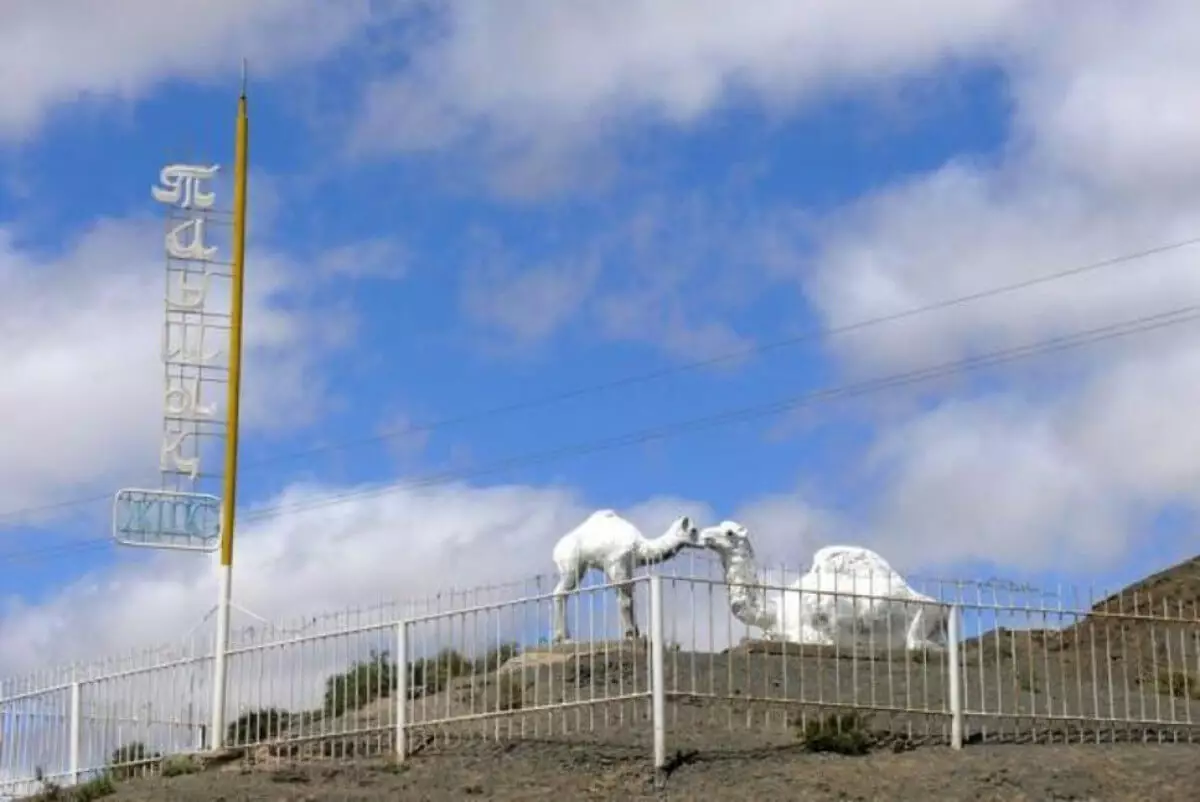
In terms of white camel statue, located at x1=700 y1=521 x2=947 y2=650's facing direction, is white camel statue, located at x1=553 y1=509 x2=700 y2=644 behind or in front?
in front

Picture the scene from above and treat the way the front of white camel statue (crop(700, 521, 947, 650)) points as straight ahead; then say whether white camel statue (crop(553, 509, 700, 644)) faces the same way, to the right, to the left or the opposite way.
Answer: the opposite way

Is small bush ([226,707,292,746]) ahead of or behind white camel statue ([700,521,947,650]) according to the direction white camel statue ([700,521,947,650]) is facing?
ahead

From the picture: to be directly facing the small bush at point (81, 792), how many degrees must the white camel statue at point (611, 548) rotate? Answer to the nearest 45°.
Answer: approximately 135° to its right

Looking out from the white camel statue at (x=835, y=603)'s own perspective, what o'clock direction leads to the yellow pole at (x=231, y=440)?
The yellow pole is roughly at 12 o'clock from the white camel statue.

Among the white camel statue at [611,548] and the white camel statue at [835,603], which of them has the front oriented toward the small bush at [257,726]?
the white camel statue at [835,603]

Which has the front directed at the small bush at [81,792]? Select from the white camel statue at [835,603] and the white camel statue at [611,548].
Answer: the white camel statue at [835,603]

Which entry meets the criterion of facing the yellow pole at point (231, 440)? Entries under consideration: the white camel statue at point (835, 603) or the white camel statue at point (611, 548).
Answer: the white camel statue at point (835, 603)

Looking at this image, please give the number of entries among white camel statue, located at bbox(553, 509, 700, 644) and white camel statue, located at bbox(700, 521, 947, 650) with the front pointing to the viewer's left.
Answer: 1

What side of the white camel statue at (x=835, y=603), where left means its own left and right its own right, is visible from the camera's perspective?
left

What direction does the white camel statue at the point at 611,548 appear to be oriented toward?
to the viewer's right

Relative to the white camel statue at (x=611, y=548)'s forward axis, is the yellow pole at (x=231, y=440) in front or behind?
behind

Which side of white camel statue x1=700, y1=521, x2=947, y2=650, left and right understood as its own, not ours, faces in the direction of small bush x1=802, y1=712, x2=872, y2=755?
left
